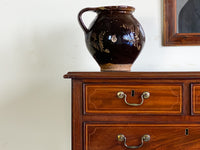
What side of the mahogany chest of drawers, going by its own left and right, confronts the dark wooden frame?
back

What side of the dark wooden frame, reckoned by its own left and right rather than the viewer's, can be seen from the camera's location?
front

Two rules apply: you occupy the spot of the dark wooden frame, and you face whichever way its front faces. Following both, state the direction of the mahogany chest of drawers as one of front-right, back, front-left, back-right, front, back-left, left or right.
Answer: front

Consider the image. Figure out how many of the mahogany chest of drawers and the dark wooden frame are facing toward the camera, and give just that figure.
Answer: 2

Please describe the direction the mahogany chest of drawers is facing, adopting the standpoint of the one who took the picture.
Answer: facing the viewer

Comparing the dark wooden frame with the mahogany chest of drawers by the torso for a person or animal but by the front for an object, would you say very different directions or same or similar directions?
same or similar directions
